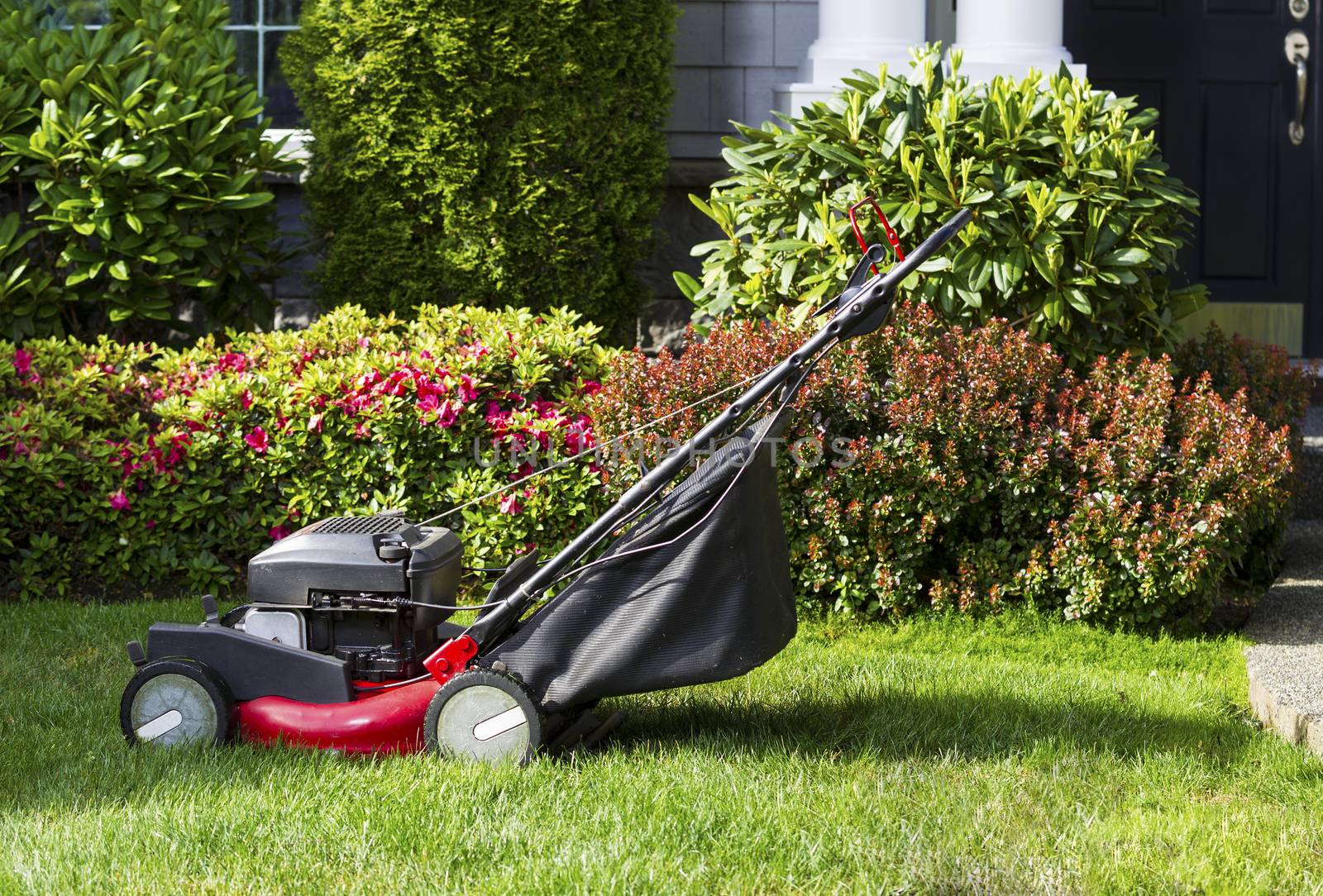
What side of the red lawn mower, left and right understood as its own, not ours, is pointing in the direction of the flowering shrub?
right

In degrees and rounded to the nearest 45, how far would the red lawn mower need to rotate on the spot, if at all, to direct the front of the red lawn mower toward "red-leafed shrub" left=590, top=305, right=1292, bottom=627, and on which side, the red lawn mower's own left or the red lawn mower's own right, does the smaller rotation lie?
approximately 135° to the red lawn mower's own right

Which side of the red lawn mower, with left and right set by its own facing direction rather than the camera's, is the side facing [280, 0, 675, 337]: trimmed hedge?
right

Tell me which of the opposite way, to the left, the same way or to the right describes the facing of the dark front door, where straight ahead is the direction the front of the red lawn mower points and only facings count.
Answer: to the left

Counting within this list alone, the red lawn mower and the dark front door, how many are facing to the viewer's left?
1

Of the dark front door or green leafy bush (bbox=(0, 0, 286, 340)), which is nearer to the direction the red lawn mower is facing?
the green leafy bush

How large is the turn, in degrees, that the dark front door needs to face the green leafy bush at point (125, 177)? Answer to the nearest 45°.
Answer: approximately 45° to its right

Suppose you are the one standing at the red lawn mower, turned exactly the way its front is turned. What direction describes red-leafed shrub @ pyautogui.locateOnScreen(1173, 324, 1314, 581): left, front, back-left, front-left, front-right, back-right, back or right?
back-right

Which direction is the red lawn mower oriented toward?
to the viewer's left
